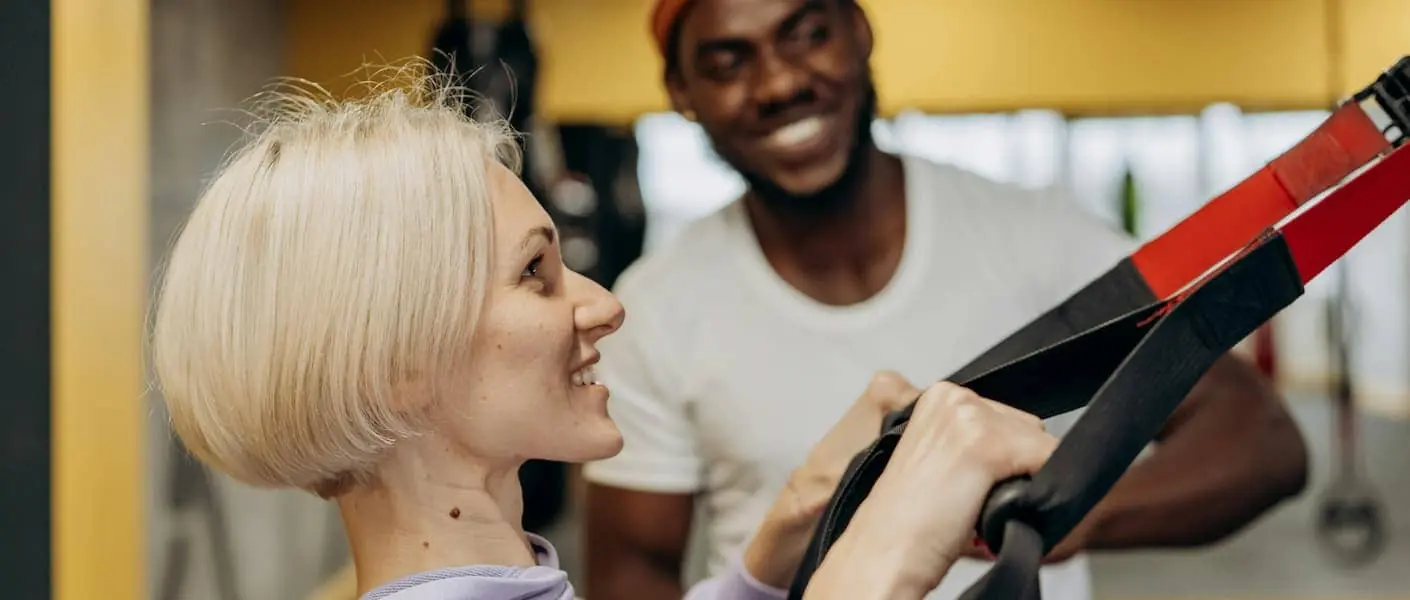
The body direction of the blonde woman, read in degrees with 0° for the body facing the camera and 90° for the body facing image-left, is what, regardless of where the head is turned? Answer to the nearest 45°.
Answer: approximately 270°

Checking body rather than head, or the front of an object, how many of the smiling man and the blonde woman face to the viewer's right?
1

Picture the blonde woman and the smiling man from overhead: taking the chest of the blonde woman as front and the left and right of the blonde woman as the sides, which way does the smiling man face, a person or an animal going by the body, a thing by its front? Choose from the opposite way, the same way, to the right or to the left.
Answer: to the right

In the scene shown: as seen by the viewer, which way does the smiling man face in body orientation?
toward the camera

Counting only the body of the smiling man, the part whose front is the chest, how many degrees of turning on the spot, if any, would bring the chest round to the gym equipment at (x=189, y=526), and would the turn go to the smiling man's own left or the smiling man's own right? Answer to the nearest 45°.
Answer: approximately 90° to the smiling man's own right

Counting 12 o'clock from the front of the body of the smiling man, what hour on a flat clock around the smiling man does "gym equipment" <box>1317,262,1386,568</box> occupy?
The gym equipment is roughly at 8 o'clock from the smiling man.

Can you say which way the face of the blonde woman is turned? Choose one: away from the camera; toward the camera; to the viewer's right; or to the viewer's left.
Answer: to the viewer's right

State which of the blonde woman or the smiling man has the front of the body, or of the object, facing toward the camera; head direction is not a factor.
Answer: the smiling man
